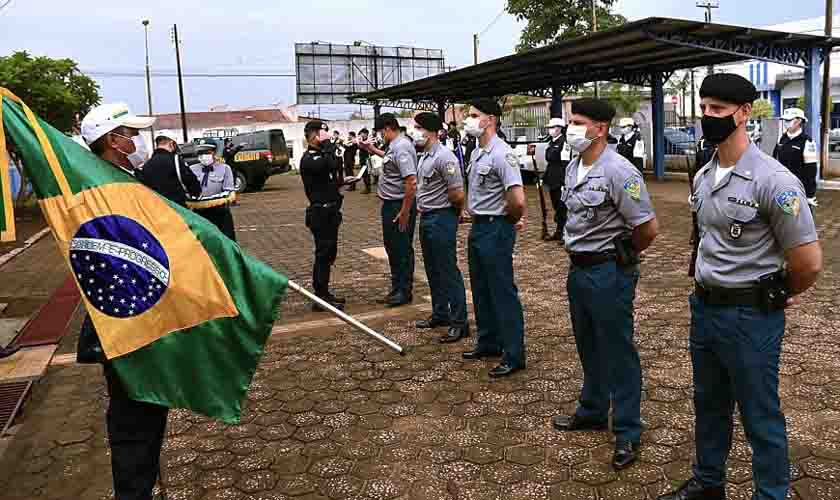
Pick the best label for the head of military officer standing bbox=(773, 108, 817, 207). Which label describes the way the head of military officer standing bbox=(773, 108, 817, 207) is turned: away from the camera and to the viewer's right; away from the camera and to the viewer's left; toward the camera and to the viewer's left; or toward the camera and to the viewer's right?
toward the camera and to the viewer's left

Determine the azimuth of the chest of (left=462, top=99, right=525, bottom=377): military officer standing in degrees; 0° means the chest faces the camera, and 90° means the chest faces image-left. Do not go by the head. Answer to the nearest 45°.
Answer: approximately 45°

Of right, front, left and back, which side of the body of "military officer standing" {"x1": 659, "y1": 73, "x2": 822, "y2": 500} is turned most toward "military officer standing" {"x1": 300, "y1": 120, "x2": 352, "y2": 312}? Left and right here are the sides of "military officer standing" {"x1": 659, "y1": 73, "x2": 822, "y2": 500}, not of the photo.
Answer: right

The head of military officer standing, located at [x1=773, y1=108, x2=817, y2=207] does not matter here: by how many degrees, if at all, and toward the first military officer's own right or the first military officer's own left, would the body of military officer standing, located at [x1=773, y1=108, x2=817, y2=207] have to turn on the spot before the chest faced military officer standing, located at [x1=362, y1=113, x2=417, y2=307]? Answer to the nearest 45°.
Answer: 0° — they already face them

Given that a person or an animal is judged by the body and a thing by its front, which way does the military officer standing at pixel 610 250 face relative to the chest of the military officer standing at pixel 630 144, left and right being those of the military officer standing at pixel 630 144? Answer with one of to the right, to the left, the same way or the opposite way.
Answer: the same way

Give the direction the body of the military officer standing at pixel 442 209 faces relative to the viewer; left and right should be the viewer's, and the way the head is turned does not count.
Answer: facing the viewer and to the left of the viewer

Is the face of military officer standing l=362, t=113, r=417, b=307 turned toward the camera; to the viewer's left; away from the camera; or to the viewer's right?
to the viewer's left

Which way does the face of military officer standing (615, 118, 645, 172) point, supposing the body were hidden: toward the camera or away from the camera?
toward the camera

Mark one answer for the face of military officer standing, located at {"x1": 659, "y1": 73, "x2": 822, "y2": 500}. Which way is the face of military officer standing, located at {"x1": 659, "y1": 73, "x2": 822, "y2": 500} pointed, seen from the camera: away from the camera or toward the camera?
toward the camera

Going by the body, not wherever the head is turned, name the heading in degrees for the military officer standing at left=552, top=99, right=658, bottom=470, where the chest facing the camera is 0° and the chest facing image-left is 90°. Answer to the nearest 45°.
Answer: approximately 45°

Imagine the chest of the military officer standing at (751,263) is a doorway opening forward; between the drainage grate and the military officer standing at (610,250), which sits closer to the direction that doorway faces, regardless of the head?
the drainage grate

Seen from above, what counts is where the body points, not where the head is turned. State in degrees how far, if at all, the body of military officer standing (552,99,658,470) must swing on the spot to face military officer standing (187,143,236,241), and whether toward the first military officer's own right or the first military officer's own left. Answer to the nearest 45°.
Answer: approximately 90° to the first military officer's own right

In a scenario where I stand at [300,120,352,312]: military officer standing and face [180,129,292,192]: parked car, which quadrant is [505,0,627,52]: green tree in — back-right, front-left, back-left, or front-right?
front-right

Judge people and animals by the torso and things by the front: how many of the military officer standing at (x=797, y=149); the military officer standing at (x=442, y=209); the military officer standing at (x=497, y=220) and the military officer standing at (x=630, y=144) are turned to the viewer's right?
0

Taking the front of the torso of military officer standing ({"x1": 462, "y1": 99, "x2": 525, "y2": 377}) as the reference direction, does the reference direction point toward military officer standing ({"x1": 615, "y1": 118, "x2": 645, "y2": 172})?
no

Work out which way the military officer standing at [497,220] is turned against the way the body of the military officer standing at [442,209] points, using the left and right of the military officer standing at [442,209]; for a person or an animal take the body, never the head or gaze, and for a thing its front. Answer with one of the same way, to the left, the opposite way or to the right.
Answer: the same way
